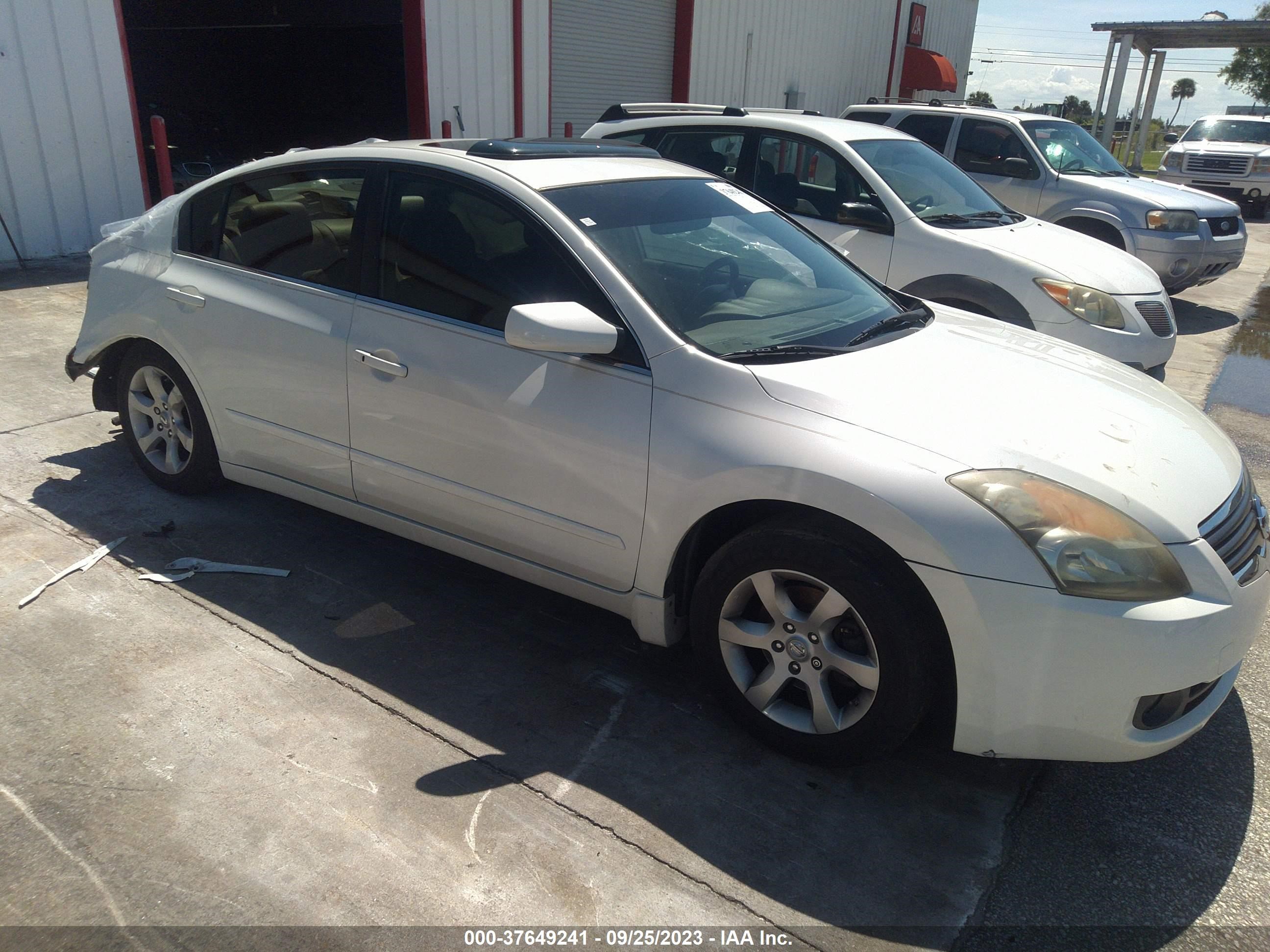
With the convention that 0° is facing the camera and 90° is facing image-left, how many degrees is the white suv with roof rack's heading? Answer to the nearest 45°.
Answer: approximately 315°

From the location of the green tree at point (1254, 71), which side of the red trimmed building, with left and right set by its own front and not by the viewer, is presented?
left

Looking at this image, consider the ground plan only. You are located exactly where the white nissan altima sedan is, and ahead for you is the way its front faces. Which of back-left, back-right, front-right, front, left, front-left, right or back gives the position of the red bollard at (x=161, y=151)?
back

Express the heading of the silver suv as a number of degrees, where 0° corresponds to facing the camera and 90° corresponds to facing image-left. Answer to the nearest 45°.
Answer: approximately 315°

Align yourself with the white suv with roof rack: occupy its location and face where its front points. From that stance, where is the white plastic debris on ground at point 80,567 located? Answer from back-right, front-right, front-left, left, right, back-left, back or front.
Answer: right

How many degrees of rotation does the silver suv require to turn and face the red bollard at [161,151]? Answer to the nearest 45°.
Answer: approximately 90° to its right

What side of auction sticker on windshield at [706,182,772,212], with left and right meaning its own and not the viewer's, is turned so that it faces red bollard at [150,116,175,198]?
back

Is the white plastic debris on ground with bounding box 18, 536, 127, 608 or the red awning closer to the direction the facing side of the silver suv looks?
the white plastic debris on ground
